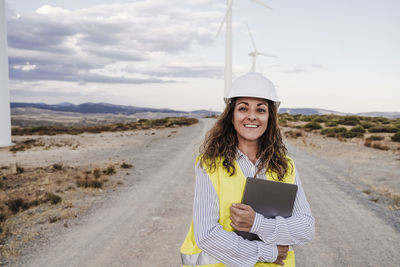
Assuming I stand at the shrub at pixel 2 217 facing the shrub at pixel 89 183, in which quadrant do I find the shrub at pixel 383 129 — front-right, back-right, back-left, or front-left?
front-right

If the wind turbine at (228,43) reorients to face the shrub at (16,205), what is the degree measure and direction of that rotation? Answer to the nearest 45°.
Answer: approximately 45° to its right

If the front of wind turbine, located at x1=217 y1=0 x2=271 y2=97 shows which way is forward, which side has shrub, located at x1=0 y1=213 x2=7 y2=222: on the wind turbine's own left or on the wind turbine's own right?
on the wind turbine's own right

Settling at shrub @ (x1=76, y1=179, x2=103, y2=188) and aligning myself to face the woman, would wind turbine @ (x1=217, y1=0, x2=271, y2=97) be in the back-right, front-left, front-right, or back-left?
back-left

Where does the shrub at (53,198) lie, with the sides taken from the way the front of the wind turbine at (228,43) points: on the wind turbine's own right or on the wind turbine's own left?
on the wind turbine's own right

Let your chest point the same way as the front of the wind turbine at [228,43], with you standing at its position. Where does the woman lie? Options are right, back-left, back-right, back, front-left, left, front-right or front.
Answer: front-right

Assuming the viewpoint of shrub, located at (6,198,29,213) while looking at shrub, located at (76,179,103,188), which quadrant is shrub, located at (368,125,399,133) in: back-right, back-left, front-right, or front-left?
front-right

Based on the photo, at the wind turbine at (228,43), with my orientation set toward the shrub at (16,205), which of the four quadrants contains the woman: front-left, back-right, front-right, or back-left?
front-left

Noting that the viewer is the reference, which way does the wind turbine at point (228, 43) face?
facing the viewer and to the right of the viewer
